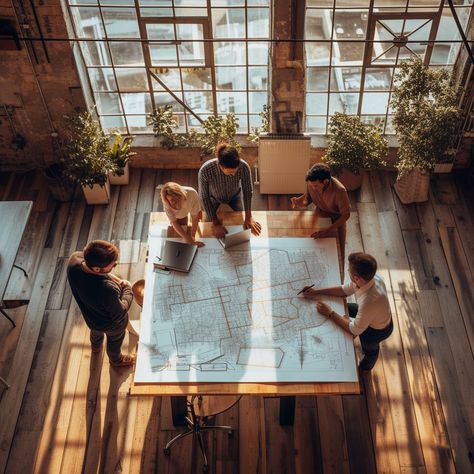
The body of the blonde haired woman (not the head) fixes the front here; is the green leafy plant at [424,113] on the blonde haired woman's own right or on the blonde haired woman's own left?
on the blonde haired woman's own left

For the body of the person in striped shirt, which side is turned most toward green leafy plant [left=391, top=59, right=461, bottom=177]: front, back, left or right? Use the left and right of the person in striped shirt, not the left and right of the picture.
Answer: left

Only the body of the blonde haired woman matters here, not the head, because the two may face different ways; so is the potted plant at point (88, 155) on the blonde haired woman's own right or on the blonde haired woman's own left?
on the blonde haired woman's own right

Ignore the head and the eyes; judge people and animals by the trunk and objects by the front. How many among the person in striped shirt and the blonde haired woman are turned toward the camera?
2

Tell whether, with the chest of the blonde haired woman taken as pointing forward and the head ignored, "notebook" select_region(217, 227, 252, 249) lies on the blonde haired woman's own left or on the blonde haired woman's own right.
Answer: on the blonde haired woman's own left
